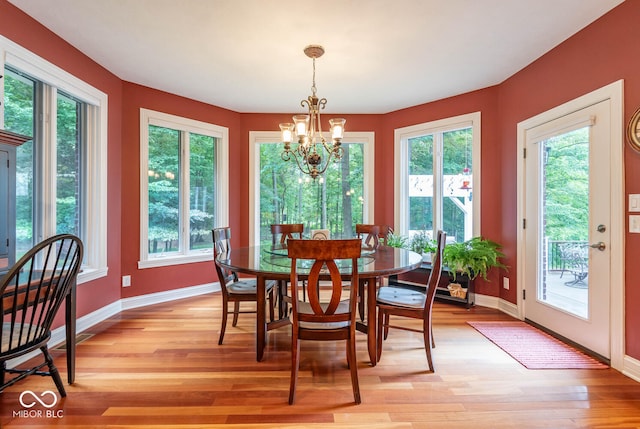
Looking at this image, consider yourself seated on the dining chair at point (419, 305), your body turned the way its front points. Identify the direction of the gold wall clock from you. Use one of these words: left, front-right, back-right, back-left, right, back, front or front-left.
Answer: back

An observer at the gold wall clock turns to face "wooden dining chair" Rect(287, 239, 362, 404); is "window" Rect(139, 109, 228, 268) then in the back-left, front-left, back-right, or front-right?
front-right

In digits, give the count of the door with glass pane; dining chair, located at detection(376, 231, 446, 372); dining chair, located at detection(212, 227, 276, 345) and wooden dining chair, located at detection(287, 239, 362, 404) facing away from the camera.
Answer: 1

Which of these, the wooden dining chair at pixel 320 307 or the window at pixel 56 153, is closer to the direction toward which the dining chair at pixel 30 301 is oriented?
the window

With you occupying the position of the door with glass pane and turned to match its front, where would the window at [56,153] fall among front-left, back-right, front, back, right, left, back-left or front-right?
front

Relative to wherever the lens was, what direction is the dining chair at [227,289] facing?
facing to the right of the viewer

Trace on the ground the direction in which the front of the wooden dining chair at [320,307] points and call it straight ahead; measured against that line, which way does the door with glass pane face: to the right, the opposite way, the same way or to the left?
to the left

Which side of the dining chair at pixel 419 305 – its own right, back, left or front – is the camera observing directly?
left

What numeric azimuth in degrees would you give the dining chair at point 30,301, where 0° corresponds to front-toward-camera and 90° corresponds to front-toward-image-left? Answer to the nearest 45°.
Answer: approximately 135°

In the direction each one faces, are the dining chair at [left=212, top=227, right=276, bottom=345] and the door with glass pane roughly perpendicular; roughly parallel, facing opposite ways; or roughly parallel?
roughly parallel, facing opposite ways

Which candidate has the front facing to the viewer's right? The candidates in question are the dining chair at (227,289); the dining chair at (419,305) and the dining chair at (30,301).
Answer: the dining chair at (227,289)

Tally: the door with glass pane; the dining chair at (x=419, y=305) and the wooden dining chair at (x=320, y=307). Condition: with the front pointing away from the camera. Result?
1

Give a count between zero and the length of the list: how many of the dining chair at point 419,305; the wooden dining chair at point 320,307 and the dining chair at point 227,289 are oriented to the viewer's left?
1

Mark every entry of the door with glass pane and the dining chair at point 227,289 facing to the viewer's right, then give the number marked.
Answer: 1

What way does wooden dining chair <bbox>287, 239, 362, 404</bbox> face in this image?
away from the camera
